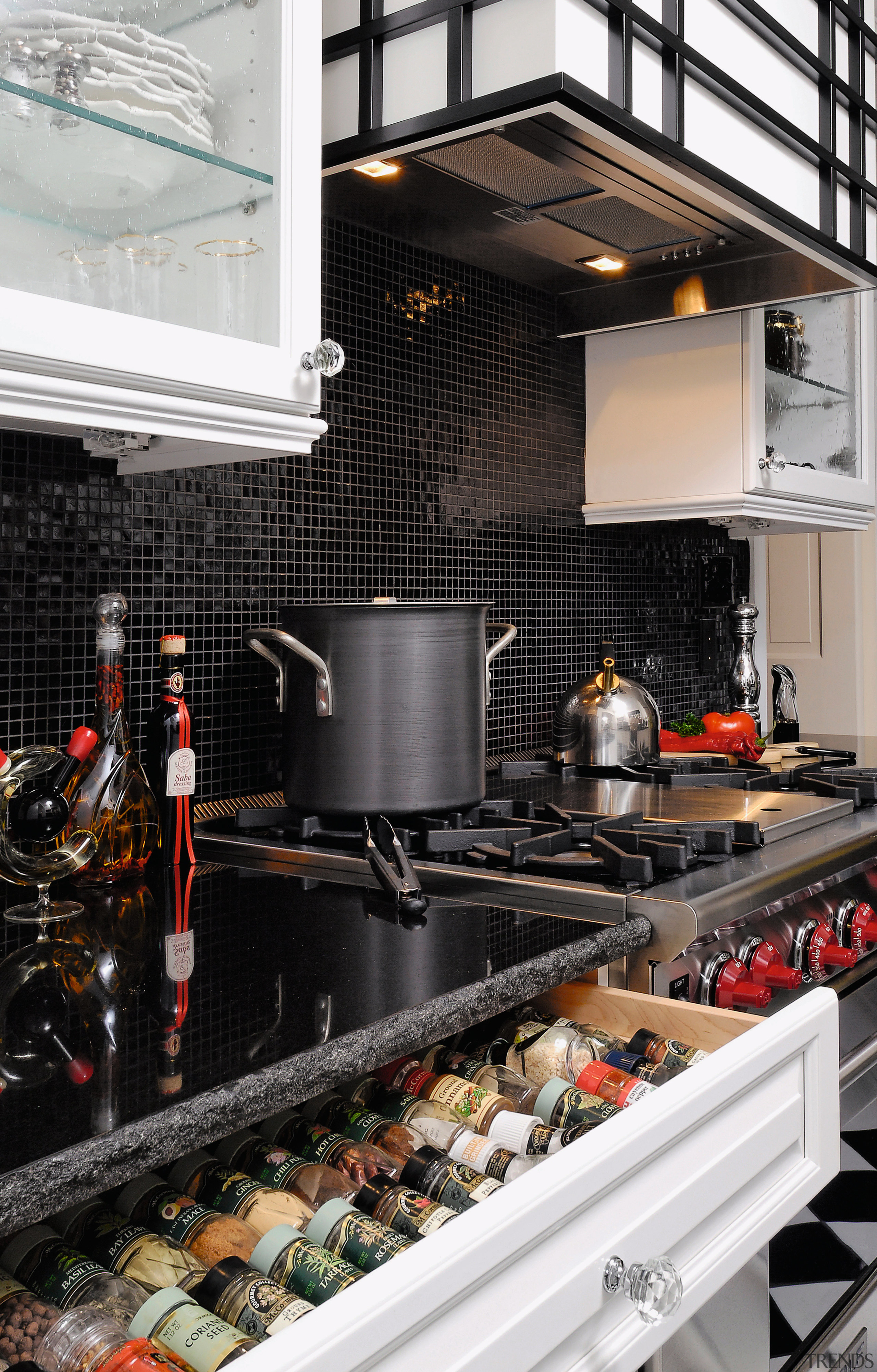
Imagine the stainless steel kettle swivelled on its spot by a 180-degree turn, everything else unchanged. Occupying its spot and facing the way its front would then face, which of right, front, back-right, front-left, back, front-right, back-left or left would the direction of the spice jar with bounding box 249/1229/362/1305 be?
back

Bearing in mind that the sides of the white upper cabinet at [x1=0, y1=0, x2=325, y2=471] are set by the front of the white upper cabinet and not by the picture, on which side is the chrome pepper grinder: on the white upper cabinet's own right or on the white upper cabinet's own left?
on the white upper cabinet's own left

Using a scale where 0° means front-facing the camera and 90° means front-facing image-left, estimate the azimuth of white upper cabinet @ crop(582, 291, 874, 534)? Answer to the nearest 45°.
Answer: approximately 315°

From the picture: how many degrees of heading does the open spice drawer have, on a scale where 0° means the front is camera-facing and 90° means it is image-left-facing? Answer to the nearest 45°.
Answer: approximately 315°

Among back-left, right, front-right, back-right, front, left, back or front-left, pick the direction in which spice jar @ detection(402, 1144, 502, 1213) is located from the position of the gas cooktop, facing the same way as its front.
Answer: front-right

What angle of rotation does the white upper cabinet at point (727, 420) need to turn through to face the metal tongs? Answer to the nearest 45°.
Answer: approximately 45° to its right

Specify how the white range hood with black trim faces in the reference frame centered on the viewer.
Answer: facing the viewer and to the right of the viewer

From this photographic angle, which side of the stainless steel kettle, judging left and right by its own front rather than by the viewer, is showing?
front

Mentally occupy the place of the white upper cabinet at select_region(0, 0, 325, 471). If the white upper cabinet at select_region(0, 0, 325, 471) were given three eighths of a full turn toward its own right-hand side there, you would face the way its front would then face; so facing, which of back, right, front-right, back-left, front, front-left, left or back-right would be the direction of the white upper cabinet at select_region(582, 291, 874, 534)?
back-right
